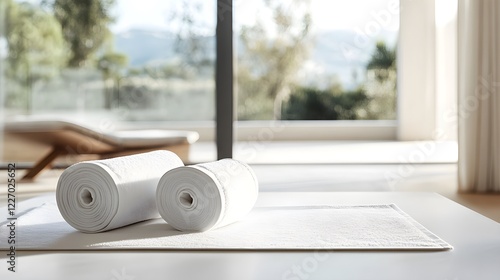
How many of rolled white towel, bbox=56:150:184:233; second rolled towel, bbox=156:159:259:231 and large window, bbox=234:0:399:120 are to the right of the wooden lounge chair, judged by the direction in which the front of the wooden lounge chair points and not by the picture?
2

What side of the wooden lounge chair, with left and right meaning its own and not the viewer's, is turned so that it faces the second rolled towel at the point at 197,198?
right

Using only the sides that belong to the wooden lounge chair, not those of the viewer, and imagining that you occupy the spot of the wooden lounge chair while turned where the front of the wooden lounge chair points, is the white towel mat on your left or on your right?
on your right

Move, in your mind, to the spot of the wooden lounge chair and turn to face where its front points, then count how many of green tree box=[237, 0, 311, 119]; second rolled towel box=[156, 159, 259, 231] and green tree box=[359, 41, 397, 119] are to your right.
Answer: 1

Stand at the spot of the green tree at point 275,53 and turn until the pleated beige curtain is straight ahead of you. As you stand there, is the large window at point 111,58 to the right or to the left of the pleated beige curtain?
right

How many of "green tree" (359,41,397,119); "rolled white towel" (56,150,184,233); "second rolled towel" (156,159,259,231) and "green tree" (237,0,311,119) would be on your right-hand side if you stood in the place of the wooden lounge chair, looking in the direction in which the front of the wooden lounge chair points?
2

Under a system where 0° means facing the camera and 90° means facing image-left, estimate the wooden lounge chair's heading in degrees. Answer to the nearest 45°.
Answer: approximately 270°

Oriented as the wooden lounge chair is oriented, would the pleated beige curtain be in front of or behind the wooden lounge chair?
in front

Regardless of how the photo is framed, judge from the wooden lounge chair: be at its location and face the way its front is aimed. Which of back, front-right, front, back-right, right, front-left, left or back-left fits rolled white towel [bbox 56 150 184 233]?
right

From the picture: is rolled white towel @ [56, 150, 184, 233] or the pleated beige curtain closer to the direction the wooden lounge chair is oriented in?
the pleated beige curtain

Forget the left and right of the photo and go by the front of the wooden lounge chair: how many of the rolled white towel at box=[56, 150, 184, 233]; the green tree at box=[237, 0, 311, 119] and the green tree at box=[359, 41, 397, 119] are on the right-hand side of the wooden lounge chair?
1

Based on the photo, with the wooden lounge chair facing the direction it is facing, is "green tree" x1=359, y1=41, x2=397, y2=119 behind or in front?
in front

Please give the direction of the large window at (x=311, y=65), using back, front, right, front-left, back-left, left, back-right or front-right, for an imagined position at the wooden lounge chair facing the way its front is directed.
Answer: front-left

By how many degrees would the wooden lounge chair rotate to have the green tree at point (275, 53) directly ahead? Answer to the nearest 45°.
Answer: approximately 45° to its left
